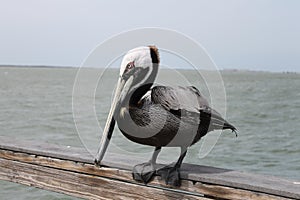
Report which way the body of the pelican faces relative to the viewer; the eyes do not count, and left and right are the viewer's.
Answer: facing the viewer and to the left of the viewer
